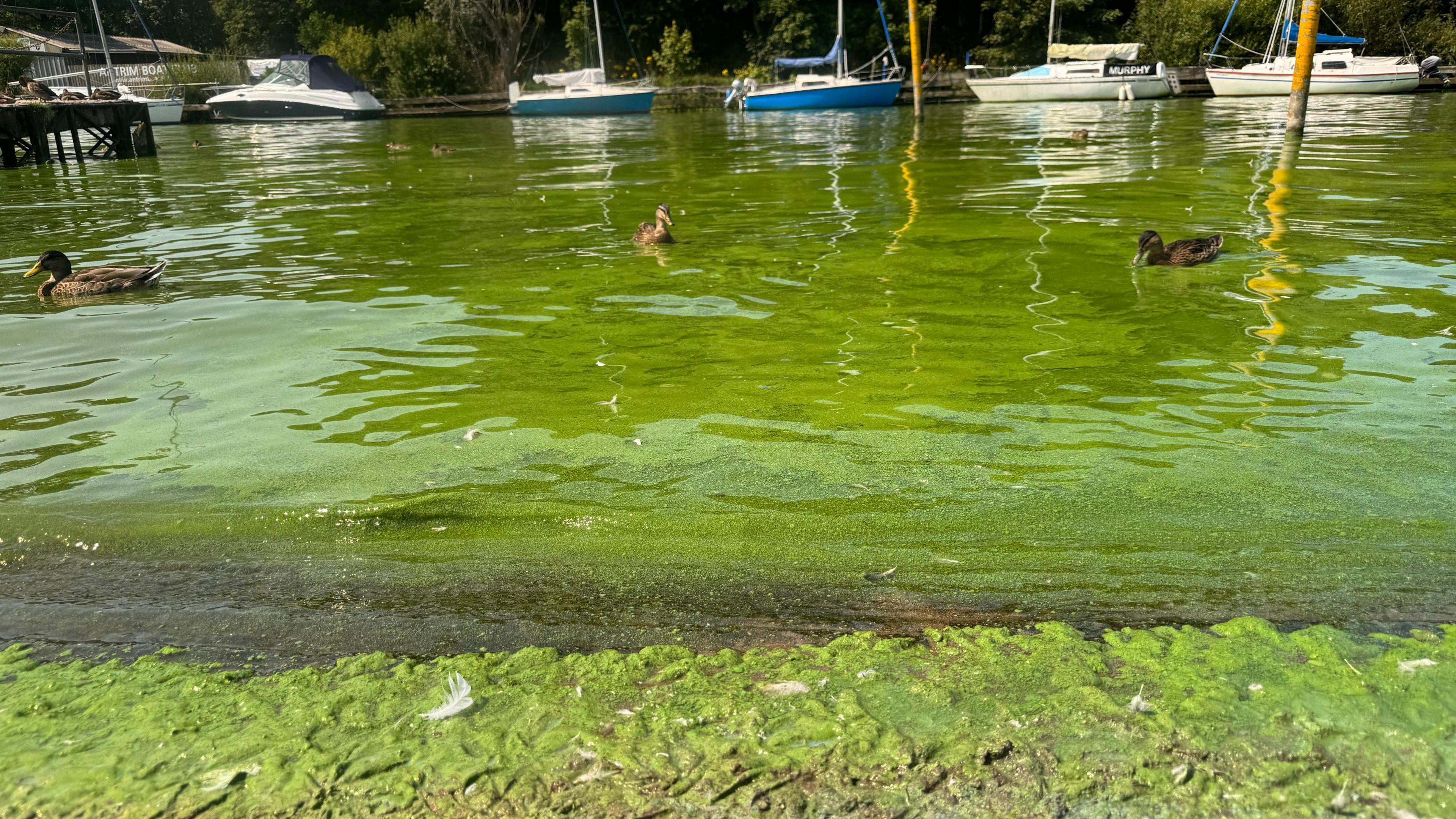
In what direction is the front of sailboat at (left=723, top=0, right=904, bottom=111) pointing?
to the viewer's right

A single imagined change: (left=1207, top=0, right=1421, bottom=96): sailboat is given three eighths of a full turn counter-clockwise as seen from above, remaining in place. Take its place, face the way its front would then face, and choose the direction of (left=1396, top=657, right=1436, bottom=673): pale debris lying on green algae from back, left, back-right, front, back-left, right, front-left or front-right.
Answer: front-right

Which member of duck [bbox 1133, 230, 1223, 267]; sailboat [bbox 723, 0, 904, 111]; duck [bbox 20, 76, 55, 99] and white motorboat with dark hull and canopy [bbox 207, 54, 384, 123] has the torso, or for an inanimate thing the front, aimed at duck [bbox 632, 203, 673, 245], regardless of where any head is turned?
duck [bbox 1133, 230, 1223, 267]

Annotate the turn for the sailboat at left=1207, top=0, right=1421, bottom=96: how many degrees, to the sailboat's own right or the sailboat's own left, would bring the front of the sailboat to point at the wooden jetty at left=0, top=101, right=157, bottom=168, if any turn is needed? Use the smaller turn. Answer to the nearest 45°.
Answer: approximately 45° to the sailboat's own left

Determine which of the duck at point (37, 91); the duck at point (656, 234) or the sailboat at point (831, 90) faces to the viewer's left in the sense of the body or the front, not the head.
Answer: the duck at point (37, 91)

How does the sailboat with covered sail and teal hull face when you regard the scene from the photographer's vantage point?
facing to the right of the viewer

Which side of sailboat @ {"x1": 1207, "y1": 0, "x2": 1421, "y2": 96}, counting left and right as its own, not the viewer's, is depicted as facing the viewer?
left

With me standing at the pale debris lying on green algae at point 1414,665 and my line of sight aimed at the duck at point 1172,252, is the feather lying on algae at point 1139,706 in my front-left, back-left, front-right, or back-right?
back-left

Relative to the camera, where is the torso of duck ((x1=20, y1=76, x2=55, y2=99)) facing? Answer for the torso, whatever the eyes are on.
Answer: to the viewer's left

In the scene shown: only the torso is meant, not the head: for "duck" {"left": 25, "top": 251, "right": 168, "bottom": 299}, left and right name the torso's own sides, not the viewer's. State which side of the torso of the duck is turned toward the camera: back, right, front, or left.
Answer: left

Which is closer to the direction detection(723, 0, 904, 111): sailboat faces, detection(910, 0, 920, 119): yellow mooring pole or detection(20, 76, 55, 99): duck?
the yellow mooring pole

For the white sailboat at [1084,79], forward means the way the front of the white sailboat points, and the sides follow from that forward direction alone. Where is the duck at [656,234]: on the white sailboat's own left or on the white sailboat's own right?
on the white sailboat's own left

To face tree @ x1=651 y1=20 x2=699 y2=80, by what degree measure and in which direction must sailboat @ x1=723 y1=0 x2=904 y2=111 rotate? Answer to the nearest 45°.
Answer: approximately 135° to its left

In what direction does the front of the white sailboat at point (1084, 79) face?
to the viewer's left

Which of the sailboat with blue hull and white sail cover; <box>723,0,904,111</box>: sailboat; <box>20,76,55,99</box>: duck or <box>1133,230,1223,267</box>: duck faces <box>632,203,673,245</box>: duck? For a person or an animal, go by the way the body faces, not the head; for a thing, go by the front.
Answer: <box>1133,230,1223,267</box>: duck

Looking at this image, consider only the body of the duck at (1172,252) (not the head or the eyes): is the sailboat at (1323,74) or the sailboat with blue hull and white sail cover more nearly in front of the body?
the sailboat with blue hull and white sail cover

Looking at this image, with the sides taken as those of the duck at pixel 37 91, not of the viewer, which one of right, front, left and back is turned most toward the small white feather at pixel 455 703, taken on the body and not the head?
left
